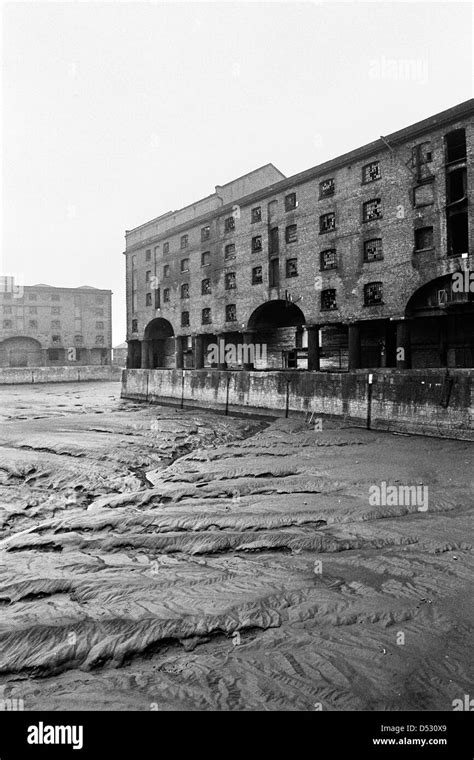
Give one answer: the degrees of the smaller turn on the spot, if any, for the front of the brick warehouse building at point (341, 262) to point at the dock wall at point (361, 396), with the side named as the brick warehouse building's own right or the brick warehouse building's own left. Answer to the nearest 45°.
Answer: approximately 45° to the brick warehouse building's own left

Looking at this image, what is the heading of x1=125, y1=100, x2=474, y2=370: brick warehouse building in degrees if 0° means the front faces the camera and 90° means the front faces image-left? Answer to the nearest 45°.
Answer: approximately 45°
